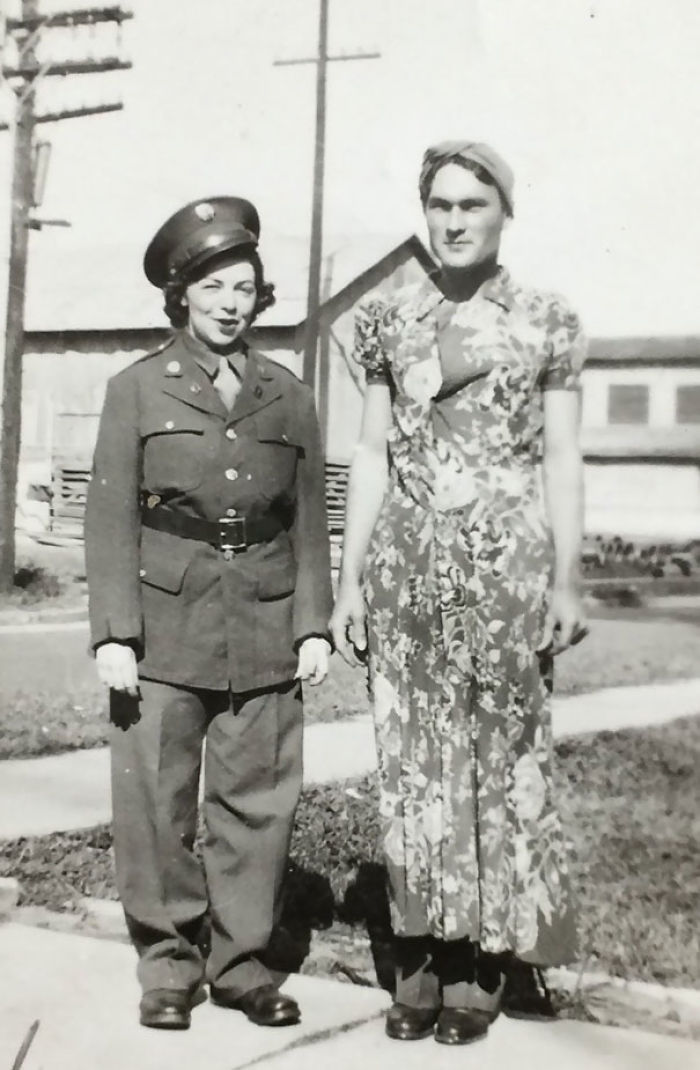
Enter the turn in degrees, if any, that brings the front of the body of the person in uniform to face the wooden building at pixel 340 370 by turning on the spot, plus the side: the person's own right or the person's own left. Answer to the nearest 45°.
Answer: approximately 180°

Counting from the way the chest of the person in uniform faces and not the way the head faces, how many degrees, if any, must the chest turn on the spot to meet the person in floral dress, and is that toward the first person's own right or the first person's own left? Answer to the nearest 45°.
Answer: approximately 90° to the first person's own left

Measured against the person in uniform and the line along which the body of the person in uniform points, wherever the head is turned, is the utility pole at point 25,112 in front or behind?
behind

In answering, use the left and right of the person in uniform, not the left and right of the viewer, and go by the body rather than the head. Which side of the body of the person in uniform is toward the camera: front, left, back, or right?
front

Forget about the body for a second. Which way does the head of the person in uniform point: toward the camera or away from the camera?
toward the camera

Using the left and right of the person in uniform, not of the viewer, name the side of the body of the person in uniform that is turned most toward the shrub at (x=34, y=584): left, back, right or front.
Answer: back

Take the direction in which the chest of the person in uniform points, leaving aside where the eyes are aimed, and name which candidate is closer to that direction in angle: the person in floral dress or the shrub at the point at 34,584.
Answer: the person in floral dress

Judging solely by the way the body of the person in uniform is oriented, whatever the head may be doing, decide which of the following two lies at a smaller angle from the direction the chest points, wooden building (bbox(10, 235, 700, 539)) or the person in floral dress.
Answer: the person in floral dress
